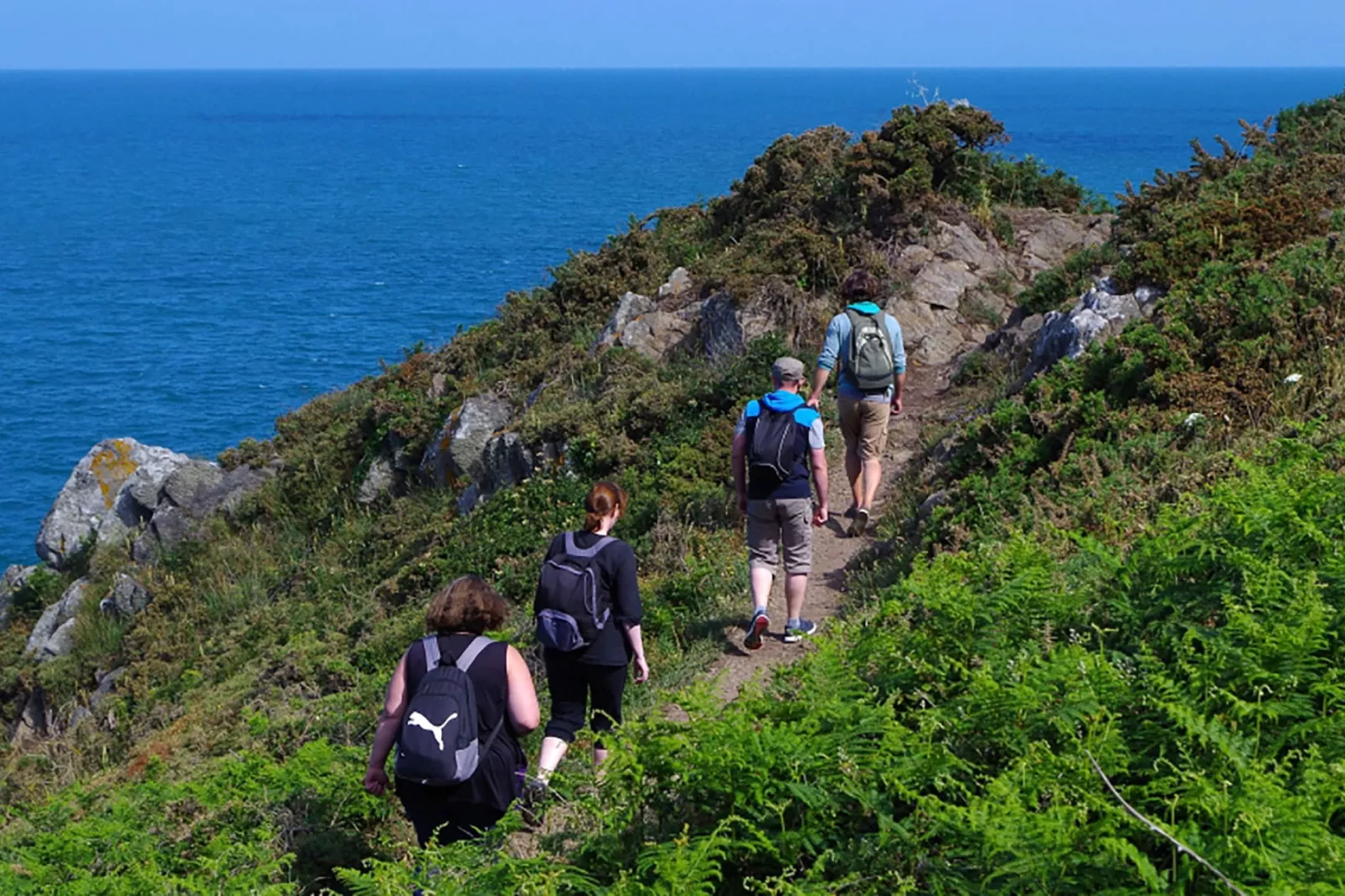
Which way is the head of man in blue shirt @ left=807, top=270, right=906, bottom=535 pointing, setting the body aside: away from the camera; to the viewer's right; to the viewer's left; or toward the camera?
away from the camera

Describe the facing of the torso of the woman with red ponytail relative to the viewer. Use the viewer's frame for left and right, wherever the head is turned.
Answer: facing away from the viewer and to the right of the viewer

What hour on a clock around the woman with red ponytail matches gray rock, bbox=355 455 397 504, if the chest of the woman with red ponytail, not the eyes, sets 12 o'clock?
The gray rock is roughly at 10 o'clock from the woman with red ponytail.

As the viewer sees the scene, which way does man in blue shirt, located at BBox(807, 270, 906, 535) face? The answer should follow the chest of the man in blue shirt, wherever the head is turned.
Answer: away from the camera

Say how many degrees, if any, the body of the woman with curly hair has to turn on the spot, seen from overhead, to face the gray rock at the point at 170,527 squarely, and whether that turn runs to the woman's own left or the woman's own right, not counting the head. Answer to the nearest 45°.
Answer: approximately 45° to the woman's own left

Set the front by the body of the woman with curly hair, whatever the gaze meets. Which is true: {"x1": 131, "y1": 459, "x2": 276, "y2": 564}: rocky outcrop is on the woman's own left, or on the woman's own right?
on the woman's own left

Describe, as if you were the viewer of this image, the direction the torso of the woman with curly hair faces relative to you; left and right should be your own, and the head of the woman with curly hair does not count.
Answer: facing away from the viewer and to the right of the viewer

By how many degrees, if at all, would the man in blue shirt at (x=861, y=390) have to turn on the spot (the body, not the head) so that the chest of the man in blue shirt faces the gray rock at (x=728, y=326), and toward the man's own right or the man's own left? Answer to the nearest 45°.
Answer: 0° — they already face it

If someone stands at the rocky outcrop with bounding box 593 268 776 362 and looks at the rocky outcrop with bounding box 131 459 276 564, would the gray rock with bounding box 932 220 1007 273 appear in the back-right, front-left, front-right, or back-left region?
back-right

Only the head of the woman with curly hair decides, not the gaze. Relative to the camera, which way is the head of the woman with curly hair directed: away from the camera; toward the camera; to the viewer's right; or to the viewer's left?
away from the camera
